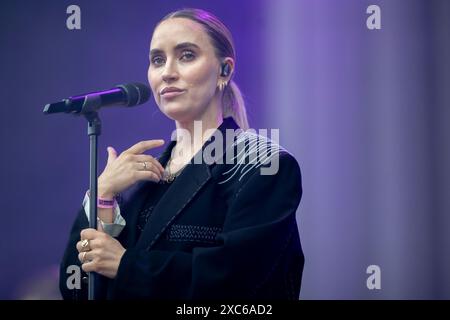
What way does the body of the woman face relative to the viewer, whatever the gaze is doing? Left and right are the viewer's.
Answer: facing the viewer and to the left of the viewer
